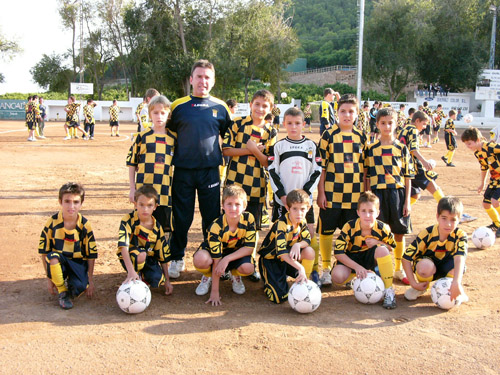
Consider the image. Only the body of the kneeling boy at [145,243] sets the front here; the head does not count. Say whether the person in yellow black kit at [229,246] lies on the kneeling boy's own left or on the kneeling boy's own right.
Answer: on the kneeling boy's own left

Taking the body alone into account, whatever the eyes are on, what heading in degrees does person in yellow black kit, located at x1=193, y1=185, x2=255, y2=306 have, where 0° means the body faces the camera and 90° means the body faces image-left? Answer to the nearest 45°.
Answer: approximately 0°

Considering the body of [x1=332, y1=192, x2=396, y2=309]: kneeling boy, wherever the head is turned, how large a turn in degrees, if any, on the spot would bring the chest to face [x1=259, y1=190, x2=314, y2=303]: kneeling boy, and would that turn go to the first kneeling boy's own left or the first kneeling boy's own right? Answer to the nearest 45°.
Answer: approximately 90° to the first kneeling boy's own right

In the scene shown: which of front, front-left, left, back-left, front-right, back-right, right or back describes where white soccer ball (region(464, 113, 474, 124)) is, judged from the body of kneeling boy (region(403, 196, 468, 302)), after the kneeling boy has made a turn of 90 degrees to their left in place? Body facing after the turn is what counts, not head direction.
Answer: left

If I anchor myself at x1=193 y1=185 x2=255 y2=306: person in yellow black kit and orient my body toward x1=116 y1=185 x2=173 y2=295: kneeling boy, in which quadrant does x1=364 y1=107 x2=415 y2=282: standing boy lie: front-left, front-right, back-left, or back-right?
back-right

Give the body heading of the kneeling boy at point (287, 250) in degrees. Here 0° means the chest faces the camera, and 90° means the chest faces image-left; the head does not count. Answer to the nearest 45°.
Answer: approximately 315°

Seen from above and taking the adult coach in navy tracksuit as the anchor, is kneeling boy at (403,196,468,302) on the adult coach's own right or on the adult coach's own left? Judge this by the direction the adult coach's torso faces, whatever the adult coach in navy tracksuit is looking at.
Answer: on the adult coach's own left

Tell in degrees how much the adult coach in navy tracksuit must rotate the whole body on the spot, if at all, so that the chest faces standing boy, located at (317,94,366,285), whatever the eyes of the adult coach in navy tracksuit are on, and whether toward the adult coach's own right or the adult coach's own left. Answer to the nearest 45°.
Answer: approximately 90° to the adult coach's own left

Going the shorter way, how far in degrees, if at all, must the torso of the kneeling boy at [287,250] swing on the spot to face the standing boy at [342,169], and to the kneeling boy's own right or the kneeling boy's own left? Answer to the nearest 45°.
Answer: approximately 90° to the kneeling boy's own left
